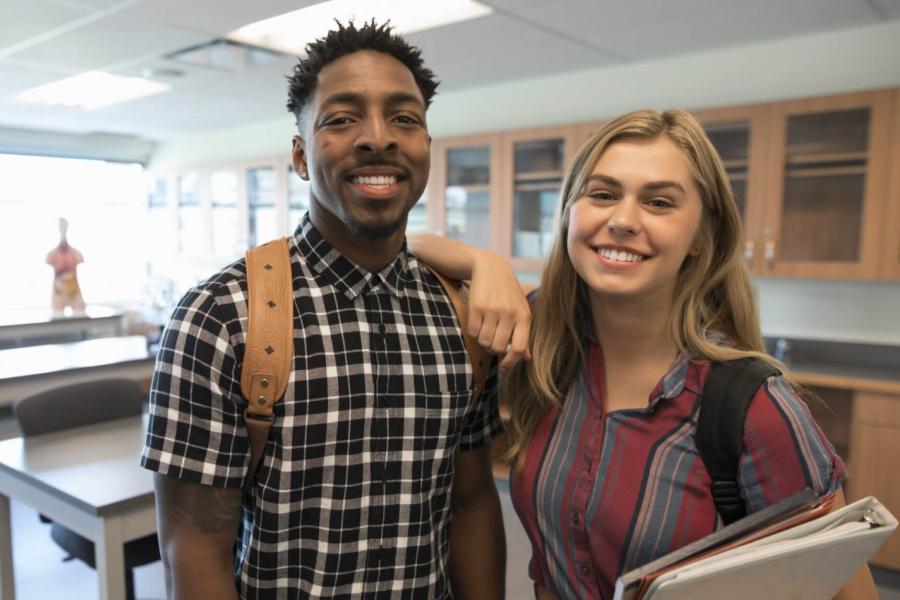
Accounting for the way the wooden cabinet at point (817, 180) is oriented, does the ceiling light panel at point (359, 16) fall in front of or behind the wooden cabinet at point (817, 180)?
in front

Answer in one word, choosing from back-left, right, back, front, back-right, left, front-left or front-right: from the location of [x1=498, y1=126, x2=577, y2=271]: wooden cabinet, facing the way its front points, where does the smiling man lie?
front-left

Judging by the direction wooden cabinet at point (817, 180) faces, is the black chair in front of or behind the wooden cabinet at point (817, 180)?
in front

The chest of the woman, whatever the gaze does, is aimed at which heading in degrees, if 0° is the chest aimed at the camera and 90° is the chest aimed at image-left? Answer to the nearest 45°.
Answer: approximately 45°

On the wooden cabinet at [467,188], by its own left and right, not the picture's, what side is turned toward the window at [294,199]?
right

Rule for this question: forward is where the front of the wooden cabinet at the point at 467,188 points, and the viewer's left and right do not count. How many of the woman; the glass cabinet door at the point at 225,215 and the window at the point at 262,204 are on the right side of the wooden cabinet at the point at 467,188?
2

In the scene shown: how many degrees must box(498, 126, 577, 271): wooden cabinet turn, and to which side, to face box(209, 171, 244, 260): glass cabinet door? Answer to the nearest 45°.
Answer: approximately 90° to its right

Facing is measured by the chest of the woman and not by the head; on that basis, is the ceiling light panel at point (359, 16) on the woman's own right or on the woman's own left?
on the woman's own right

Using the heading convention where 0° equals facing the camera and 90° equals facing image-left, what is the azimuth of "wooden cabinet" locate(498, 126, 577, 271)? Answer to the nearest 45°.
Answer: approximately 45°

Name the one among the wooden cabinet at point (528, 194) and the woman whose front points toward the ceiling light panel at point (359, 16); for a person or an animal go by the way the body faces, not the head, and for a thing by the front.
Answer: the wooden cabinet

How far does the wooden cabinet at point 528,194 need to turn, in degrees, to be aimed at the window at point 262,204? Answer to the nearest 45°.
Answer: approximately 90° to its right

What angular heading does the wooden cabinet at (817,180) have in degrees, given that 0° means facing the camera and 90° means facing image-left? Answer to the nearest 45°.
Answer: approximately 45°

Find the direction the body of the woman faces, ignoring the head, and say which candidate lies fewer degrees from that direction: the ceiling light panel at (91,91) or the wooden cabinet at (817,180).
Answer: the ceiling light panel
